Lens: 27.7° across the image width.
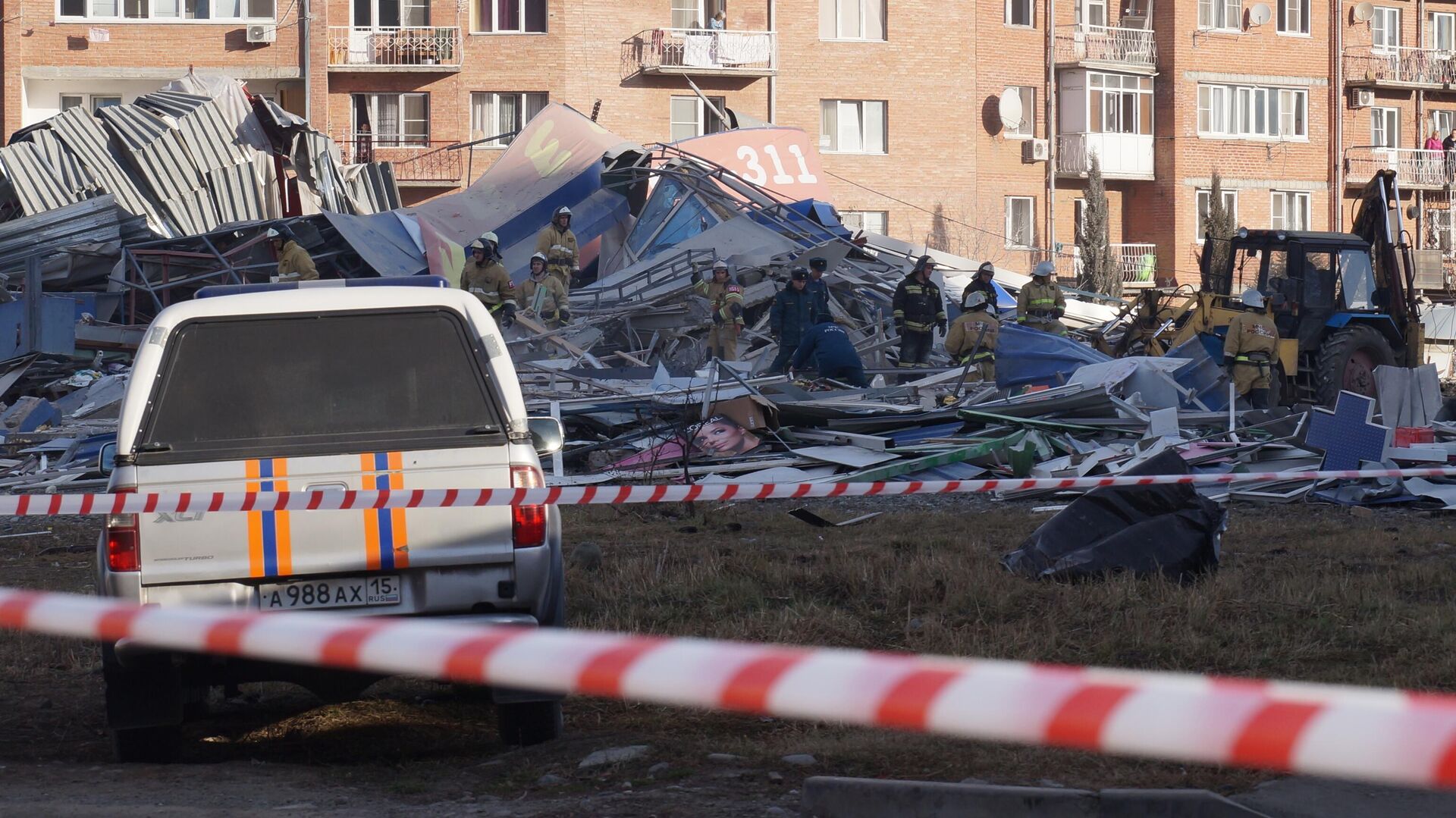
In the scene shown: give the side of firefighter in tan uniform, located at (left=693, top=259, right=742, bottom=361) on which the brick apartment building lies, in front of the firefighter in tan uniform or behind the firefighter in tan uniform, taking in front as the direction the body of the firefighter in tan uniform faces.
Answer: behind

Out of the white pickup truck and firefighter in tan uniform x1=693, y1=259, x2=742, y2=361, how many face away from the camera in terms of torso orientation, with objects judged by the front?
1

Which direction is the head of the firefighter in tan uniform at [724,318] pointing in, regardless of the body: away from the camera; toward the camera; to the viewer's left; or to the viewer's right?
toward the camera

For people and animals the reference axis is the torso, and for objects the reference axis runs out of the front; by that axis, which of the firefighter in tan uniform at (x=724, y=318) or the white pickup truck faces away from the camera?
the white pickup truck

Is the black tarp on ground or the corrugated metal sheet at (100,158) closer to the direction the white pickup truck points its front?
the corrugated metal sheet

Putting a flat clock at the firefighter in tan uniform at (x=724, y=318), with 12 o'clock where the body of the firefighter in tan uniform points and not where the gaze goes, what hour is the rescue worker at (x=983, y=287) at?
The rescue worker is roughly at 8 o'clock from the firefighter in tan uniform.

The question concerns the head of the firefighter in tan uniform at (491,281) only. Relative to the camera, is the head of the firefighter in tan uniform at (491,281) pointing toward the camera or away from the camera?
toward the camera

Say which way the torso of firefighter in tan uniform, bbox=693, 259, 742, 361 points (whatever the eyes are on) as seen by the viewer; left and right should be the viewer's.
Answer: facing the viewer and to the left of the viewer

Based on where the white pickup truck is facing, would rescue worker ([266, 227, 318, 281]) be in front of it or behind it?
in front

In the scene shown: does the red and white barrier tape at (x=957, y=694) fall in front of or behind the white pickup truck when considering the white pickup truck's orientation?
behind

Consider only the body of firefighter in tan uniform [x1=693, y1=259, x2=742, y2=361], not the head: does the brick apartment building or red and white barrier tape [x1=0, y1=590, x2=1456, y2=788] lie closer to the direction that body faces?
the red and white barrier tape

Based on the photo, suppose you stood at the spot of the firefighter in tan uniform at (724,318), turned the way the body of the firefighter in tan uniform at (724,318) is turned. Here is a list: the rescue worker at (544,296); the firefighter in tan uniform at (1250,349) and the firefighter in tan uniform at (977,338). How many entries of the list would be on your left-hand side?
2

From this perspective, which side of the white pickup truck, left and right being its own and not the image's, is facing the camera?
back

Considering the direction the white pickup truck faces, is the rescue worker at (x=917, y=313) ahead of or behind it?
ahead
